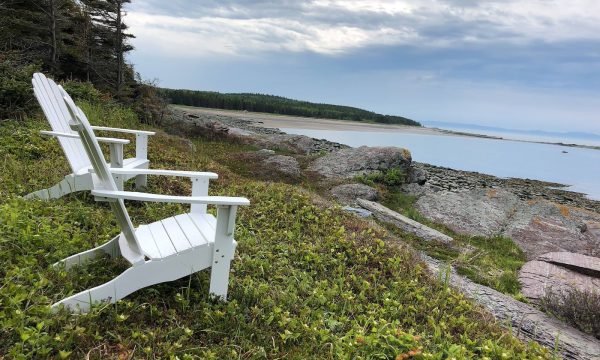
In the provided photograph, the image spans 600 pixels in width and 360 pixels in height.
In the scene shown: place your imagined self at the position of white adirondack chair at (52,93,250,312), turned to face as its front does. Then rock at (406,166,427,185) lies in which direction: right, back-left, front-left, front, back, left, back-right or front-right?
front-left

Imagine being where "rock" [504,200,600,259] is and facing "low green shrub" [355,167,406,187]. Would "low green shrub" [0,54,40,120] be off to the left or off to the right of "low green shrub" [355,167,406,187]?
left

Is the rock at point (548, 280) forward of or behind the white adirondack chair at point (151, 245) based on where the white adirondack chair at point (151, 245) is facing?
forward

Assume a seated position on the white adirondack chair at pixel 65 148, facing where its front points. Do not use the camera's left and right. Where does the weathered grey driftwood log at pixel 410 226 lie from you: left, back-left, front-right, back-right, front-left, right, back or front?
front-left

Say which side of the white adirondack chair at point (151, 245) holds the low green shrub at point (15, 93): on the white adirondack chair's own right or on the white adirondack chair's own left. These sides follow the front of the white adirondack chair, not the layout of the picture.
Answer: on the white adirondack chair's own left

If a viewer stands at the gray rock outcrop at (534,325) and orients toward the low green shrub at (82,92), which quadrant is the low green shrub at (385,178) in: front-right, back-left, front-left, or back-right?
front-right

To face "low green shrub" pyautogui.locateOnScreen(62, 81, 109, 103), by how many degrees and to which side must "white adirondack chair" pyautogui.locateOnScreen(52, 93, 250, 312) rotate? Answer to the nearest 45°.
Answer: approximately 90° to its left

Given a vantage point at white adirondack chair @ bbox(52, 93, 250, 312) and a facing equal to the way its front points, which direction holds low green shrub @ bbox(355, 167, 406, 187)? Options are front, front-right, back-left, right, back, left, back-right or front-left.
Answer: front-left

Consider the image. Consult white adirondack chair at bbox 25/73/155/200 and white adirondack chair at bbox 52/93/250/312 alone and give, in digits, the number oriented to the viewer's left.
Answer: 0

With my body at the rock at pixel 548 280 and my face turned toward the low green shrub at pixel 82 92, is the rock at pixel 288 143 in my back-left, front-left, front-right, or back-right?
front-right

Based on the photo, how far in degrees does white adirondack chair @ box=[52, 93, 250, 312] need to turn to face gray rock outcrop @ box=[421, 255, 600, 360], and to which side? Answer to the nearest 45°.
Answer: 0° — it already faces it

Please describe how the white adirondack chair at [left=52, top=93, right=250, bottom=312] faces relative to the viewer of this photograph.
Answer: facing to the right of the viewer
